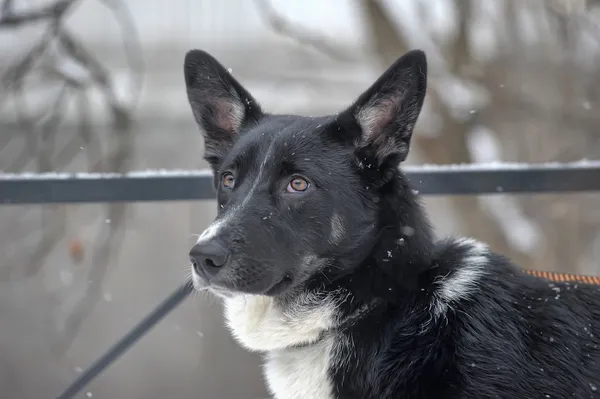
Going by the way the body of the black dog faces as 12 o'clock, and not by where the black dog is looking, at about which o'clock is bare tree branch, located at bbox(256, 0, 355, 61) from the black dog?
The bare tree branch is roughly at 4 o'clock from the black dog.

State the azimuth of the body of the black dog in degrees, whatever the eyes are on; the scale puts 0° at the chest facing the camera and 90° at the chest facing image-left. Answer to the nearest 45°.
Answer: approximately 45°

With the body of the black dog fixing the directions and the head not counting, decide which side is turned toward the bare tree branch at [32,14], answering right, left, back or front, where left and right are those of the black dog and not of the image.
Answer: right
